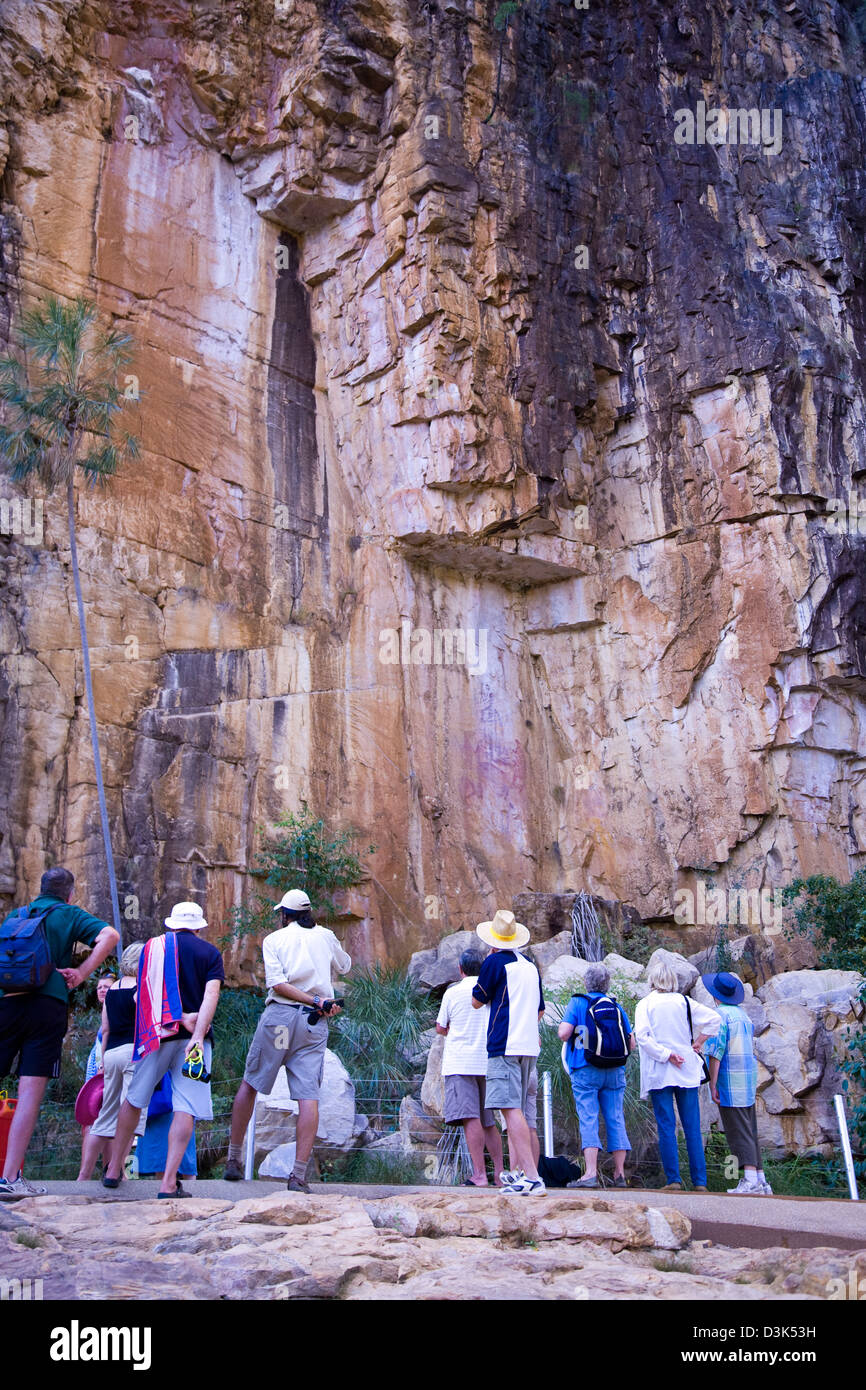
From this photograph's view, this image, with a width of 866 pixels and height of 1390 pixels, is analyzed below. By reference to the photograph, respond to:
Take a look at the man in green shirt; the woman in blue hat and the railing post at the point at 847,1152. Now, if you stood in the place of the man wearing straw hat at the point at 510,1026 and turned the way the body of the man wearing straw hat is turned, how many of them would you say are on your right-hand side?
2

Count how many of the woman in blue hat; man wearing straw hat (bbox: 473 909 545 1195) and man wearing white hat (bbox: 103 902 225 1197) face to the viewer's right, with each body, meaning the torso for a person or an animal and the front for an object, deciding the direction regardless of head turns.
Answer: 0

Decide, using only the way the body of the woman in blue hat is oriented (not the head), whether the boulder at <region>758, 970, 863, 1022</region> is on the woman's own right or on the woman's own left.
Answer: on the woman's own right

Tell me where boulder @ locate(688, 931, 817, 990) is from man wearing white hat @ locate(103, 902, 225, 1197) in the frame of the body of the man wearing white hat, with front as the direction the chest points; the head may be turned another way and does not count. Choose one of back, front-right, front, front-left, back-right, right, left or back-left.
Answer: front-right

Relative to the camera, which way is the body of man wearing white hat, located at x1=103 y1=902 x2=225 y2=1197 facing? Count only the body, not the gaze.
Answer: away from the camera

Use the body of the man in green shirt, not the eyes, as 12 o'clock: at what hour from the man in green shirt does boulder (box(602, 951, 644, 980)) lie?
The boulder is roughly at 12 o'clock from the man in green shirt.

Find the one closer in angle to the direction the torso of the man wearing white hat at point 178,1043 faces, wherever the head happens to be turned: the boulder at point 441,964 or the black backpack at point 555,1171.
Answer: the boulder

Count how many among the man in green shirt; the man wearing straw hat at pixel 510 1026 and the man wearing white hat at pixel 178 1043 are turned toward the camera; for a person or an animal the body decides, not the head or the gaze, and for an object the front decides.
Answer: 0

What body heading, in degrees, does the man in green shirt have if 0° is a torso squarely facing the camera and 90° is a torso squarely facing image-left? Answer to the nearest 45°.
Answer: approximately 225°

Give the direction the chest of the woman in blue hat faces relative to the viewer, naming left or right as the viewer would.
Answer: facing away from the viewer and to the left of the viewer

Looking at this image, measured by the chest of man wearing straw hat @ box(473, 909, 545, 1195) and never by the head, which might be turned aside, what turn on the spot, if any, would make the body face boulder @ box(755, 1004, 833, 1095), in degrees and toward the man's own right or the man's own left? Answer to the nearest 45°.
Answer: approximately 90° to the man's own right

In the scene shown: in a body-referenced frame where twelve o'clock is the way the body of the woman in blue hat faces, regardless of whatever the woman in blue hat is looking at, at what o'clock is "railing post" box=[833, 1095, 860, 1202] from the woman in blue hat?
The railing post is roughly at 4 o'clock from the woman in blue hat.

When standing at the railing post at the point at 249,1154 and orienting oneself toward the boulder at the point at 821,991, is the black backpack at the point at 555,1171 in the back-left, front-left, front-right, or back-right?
front-right

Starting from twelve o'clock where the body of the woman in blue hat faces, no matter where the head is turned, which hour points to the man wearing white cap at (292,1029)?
The man wearing white cap is roughly at 9 o'clock from the woman in blue hat.

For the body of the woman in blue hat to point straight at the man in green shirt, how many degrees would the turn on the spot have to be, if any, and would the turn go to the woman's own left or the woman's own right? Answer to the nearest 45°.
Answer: approximately 90° to the woman's own left

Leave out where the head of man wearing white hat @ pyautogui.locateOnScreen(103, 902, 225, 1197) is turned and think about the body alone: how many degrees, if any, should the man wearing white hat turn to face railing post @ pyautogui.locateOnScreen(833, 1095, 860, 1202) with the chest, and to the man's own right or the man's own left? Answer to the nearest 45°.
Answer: approximately 90° to the man's own right
